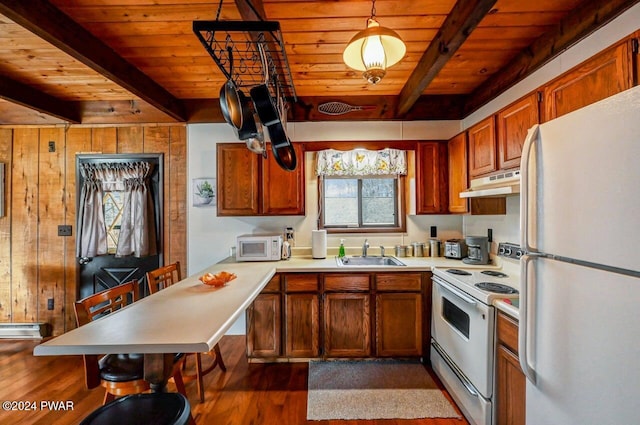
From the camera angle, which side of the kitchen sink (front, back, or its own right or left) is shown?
front

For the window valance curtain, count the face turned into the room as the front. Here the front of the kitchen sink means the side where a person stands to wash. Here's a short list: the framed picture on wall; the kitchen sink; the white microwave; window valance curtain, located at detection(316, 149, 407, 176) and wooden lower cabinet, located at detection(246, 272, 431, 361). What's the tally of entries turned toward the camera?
5

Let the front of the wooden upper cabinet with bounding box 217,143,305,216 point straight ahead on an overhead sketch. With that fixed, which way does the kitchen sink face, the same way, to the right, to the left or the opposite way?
the same way

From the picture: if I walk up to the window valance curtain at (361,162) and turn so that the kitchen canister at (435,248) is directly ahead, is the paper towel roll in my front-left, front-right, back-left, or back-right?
back-right

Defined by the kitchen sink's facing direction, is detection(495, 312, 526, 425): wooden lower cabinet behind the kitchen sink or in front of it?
in front

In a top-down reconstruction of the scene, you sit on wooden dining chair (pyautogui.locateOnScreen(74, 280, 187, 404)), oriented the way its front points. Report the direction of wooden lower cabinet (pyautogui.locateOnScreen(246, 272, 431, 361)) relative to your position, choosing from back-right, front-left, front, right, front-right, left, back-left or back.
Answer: front-left

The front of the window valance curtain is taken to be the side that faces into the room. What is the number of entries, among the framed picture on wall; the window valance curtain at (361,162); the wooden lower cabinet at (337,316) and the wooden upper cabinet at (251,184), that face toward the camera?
4

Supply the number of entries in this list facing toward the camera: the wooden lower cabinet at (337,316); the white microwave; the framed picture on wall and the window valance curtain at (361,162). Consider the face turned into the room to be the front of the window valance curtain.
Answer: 4

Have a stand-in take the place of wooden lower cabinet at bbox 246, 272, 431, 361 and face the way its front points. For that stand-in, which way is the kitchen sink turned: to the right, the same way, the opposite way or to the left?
the same way

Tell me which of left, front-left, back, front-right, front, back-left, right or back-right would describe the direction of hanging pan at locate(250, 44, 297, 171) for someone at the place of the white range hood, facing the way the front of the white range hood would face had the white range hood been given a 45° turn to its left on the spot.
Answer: front-right

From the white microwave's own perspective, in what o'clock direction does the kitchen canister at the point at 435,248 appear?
The kitchen canister is roughly at 9 o'clock from the white microwave.

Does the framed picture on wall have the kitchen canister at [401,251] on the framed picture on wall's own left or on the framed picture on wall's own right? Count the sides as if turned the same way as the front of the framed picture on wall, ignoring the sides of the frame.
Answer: on the framed picture on wall's own left

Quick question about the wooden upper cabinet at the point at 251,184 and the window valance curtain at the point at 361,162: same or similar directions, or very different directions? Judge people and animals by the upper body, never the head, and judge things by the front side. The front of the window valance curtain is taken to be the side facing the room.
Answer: same or similar directions

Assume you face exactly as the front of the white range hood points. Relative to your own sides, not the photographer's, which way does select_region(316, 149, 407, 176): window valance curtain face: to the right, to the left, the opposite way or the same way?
to the left

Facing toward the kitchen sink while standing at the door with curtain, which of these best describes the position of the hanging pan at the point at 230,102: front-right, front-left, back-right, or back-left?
front-right

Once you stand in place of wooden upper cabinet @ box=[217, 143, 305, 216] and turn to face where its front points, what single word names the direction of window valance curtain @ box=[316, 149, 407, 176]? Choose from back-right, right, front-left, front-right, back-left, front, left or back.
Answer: left

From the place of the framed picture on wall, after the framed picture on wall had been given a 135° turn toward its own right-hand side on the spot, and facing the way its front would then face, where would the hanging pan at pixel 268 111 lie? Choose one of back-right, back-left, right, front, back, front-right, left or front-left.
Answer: back-left
